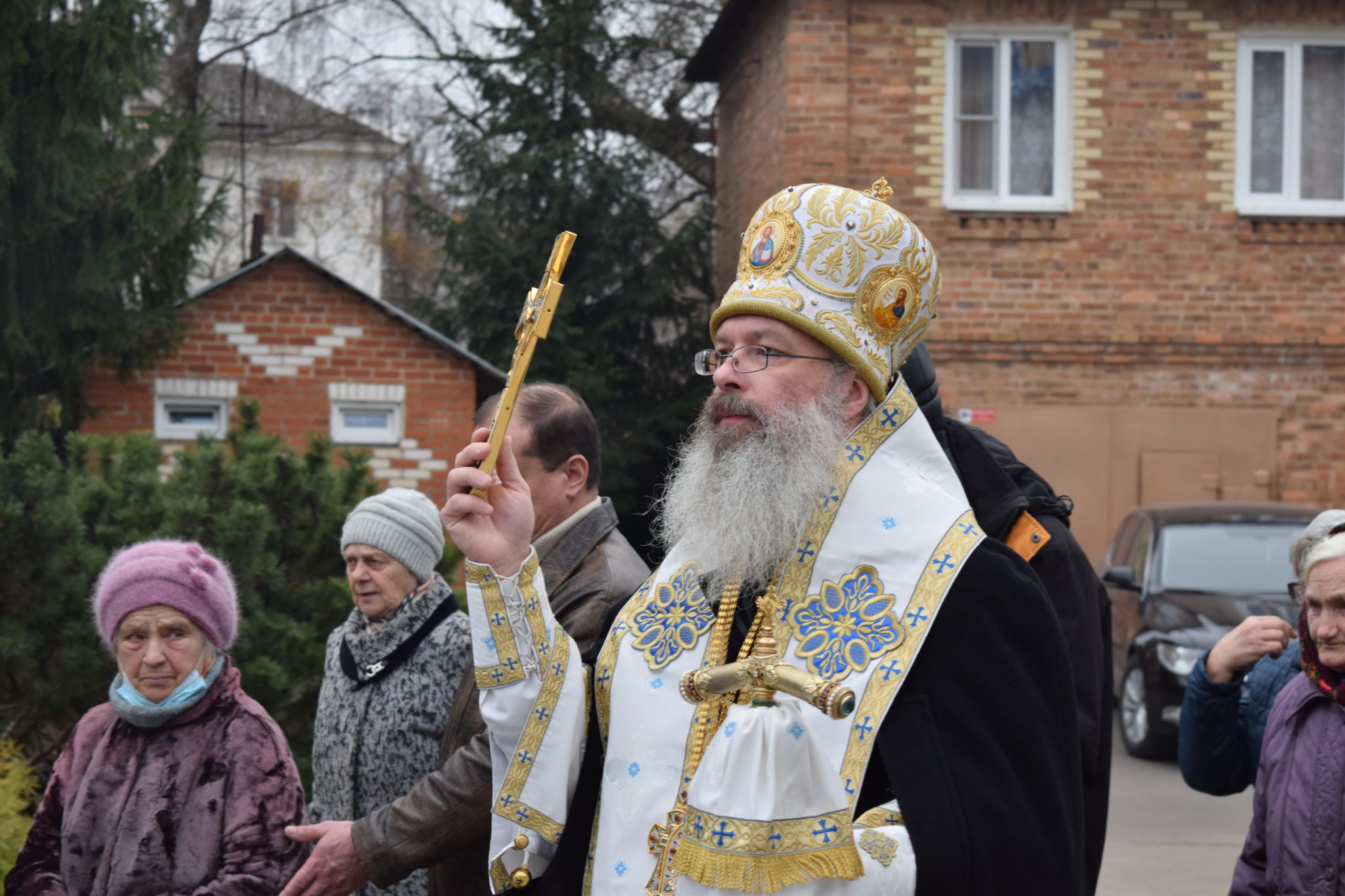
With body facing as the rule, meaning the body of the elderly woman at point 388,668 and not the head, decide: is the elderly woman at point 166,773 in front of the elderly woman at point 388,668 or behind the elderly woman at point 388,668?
in front

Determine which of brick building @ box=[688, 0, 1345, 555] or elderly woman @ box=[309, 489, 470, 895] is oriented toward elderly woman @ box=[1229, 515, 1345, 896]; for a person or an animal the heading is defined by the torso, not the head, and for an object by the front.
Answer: the brick building

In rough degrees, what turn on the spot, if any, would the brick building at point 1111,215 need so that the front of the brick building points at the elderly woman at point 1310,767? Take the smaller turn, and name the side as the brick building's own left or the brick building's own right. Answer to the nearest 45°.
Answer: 0° — it already faces them

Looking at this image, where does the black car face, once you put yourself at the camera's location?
facing the viewer and to the right of the viewer

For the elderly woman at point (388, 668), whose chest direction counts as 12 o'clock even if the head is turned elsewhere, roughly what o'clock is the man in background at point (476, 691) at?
The man in background is roughly at 10 o'clock from the elderly woman.

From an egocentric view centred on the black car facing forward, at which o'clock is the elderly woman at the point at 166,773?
The elderly woman is roughly at 2 o'clock from the black car.

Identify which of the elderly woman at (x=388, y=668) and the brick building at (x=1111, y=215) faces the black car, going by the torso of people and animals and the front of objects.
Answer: the brick building

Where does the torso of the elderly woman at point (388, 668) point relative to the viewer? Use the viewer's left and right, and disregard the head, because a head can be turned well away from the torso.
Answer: facing the viewer and to the left of the viewer

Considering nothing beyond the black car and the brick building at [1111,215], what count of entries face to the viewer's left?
0

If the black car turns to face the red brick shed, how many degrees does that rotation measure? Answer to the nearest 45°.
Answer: approximately 135° to its right

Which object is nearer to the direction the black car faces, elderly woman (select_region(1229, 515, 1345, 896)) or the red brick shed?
the elderly woman

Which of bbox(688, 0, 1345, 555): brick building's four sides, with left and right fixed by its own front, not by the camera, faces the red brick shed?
right

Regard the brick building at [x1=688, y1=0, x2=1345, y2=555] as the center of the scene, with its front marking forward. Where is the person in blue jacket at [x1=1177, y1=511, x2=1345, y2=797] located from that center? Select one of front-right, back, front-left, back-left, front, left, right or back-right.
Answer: front

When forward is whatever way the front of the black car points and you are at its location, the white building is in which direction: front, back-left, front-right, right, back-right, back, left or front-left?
back

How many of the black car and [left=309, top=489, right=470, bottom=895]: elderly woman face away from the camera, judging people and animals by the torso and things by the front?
0

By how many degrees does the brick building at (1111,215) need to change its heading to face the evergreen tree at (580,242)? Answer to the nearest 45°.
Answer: approximately 90° to its right
